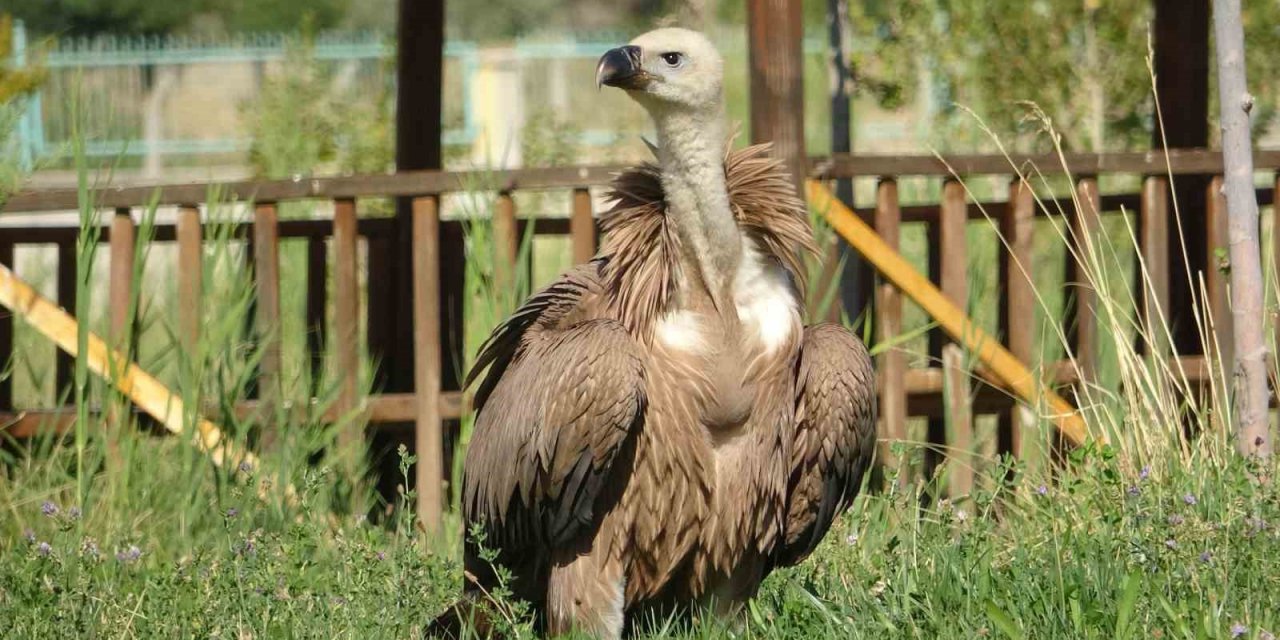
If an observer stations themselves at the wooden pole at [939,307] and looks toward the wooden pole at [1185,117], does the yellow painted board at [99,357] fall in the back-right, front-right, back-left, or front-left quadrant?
back-left

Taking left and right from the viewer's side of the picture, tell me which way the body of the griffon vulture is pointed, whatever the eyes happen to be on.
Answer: facing the viewer and to the right of the viewer

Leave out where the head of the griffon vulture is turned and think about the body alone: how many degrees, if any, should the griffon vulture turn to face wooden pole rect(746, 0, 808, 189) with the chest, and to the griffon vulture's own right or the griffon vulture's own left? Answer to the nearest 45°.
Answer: approximately 135° to the griffon vulture's own left

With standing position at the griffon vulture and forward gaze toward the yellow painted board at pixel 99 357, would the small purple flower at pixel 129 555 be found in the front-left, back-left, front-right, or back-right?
front-left

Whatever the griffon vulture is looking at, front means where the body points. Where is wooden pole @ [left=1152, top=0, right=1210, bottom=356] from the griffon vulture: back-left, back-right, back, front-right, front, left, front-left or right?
left

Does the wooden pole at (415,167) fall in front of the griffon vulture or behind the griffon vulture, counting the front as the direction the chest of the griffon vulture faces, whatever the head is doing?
behind

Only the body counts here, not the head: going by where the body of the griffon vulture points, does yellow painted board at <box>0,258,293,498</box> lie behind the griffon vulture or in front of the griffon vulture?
behind

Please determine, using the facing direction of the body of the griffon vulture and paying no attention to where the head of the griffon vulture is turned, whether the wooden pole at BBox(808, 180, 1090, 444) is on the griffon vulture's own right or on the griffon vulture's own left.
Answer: on the griffon vulture's own left
